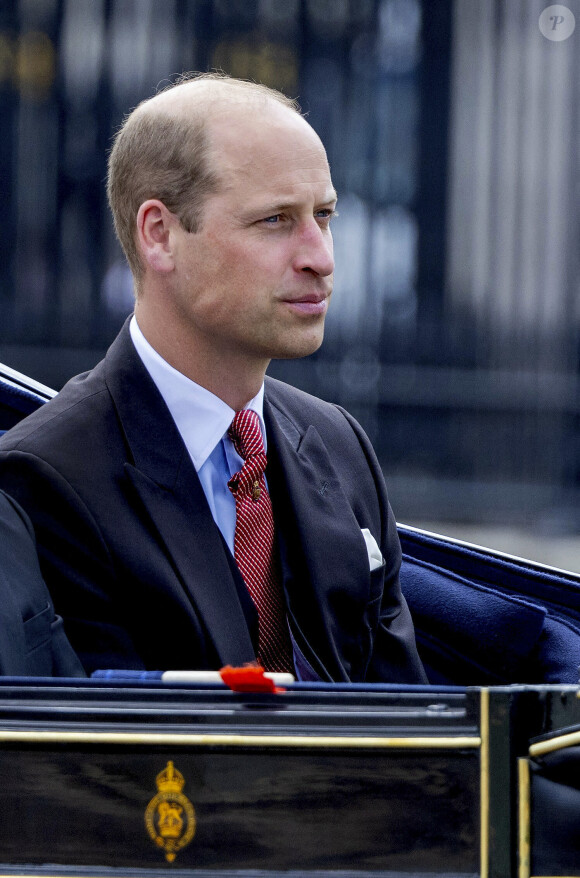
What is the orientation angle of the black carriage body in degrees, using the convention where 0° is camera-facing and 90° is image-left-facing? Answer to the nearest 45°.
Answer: approximately 270°

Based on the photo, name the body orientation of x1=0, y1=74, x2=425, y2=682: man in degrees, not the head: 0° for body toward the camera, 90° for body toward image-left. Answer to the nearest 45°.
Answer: approximately 315°
